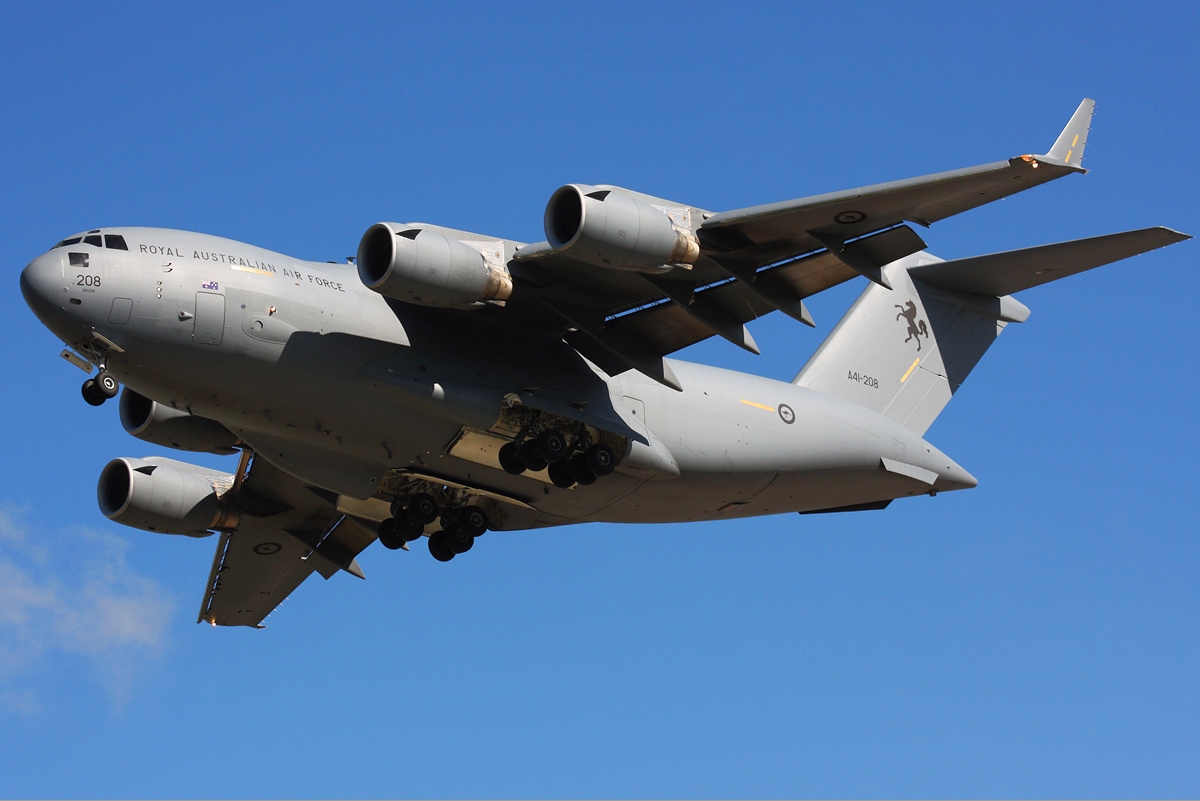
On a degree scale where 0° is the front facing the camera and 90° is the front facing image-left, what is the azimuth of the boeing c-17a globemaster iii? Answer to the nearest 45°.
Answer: approximately 45°
